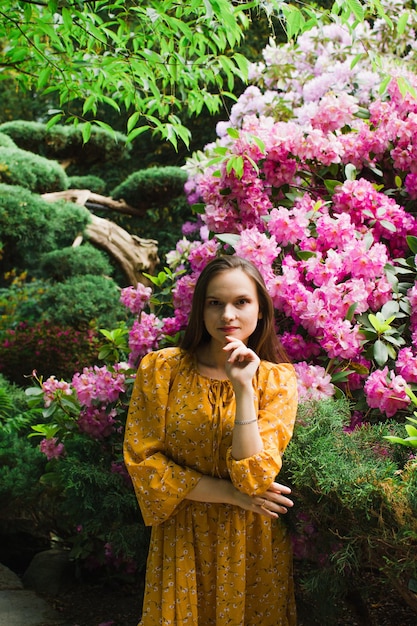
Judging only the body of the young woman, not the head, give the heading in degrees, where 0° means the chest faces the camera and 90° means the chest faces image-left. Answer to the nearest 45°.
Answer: approximately 0°

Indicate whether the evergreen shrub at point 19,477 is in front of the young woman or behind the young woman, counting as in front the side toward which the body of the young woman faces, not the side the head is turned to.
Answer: behind

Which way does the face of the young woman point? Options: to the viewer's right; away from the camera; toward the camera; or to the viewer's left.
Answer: toward the camera

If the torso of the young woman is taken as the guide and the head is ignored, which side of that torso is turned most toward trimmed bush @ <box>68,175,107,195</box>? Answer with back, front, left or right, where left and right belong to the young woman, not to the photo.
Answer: back

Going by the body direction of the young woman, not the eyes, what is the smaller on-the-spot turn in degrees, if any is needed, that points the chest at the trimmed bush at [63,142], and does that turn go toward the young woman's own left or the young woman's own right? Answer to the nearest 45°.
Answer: approximately 180°

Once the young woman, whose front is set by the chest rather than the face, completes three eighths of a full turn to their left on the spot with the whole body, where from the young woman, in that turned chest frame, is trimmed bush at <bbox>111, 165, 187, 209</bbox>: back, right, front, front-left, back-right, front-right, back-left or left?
front-left

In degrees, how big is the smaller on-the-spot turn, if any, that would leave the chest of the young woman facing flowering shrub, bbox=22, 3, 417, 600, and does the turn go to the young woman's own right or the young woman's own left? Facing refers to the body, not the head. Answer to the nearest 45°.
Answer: approximately 180°
